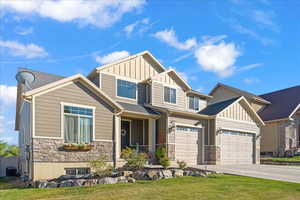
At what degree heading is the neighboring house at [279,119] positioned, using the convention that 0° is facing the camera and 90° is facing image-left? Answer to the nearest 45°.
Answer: approximately 315°

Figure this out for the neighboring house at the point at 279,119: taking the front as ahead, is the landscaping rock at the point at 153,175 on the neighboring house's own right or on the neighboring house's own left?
on the neighboring house's own right

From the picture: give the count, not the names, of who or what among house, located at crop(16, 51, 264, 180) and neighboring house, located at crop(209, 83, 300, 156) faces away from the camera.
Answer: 0

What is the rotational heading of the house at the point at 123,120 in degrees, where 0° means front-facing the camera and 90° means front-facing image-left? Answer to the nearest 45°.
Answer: approximately 315°

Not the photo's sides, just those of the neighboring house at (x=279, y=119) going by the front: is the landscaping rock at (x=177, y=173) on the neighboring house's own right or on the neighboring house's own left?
on the neighboring house's own right
